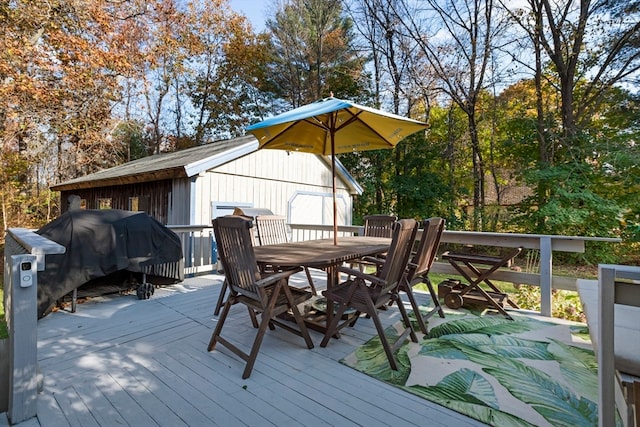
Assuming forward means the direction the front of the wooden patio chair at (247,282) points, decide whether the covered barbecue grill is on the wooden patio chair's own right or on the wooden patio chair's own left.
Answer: on the wooden patio chair's own left

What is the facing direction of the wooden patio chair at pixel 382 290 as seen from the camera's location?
facing away from the viewer and to the left of the viewer

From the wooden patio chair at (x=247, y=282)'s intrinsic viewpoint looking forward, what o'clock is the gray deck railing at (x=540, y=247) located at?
The gray deck railing is roughly at 1 o'clock from the wooden patio chair.

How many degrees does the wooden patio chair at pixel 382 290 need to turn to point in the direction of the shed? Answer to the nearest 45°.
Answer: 0° — it already faces it

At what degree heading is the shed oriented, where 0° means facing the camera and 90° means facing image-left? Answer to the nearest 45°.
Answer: approximately 315°

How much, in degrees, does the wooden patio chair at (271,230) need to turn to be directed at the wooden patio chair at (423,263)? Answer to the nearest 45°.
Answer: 0° — it already faces it

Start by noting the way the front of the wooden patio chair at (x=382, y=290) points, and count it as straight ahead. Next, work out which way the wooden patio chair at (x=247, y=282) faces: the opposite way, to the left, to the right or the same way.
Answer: to the right

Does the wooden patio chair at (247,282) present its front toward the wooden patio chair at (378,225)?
yes

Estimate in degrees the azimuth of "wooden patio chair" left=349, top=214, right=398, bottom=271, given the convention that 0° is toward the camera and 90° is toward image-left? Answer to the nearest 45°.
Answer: approximately 45°

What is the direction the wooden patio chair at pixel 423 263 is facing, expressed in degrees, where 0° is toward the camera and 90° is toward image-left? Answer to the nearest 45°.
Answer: approximately 135°

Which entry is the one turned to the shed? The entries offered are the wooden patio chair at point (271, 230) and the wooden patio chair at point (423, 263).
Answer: the wooden patio chair at point (423, 263)
